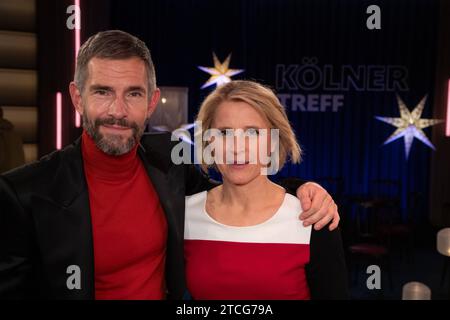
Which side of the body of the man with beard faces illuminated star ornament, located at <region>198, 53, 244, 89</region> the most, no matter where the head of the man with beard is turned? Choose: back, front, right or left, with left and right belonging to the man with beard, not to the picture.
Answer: back

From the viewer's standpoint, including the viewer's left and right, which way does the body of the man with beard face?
facing the viewer

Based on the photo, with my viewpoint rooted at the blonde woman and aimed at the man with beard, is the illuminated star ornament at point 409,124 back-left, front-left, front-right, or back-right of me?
back-right

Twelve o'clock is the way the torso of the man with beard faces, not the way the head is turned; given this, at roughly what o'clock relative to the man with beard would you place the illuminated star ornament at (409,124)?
The illuminated star ornament is roughly at 7 o'clock from the man with beard.

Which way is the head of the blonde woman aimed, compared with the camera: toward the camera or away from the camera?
toward the camera

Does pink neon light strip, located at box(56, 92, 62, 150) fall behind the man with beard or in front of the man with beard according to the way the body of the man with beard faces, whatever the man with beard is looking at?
behind

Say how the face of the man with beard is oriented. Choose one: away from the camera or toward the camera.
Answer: toward the camera
